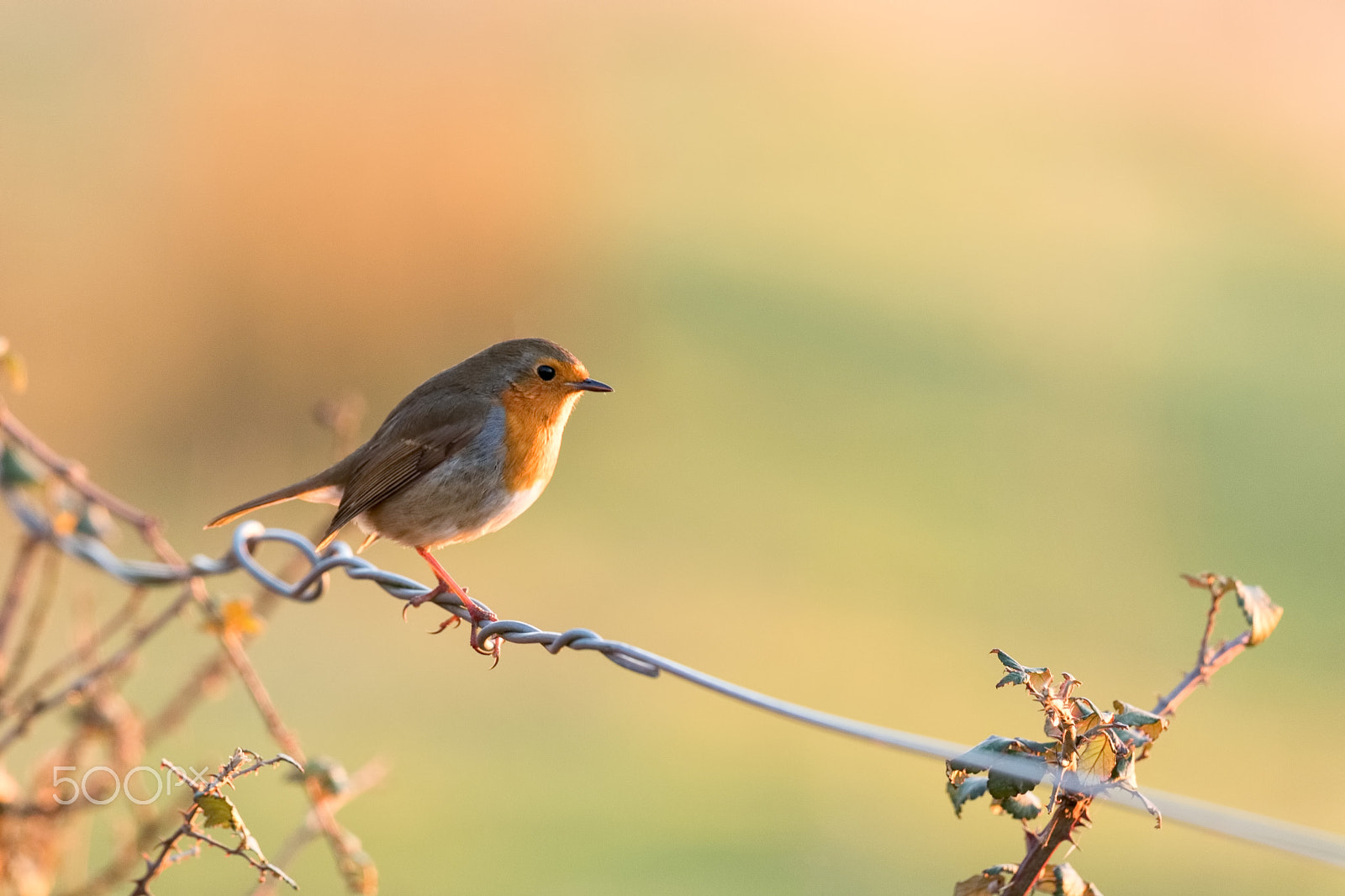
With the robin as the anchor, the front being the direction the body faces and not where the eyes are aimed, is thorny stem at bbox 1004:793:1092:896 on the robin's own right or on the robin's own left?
on the robin's own right

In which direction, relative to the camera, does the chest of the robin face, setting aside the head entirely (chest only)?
to the viewer's right
